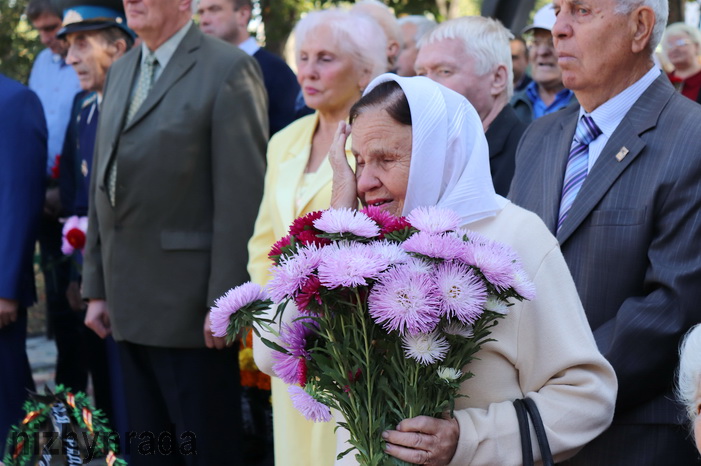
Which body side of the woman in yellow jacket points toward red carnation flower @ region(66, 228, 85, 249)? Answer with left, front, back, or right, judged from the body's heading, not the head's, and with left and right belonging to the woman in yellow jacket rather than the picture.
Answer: right

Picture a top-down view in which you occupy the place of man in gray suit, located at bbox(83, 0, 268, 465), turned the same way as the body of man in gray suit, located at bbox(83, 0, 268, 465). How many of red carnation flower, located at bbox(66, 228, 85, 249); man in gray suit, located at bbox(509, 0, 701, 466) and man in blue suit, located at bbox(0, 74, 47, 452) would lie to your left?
1

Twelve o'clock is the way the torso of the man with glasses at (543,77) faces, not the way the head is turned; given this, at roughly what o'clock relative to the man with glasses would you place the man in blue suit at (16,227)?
The man in blue suit is roughly at 2 o'clock from the man with glasses.

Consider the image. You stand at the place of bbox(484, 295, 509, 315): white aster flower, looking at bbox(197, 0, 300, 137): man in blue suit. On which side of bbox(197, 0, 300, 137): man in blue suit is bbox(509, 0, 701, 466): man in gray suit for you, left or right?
right

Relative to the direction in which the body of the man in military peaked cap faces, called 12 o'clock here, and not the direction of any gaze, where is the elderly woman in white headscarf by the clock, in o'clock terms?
The elderly woman in white headscarf is roughly at 10 o'clock from the man in military peaked cap.

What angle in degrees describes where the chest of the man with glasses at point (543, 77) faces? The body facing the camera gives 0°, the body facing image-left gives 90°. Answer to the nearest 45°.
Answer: approximately 0°

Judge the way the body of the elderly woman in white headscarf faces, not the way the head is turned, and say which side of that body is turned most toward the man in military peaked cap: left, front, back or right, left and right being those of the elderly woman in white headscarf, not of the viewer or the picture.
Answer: right

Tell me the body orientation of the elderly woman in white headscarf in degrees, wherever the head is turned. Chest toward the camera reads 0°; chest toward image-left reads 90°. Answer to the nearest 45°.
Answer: approximately 45°

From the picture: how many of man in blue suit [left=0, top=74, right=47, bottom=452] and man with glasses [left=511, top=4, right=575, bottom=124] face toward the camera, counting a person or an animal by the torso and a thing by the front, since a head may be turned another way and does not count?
1

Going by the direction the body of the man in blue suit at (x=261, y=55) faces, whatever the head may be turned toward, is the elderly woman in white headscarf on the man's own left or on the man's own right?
on the man's own left

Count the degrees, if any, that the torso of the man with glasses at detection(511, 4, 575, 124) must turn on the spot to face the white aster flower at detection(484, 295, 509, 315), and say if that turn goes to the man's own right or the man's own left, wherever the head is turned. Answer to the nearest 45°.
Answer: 0° — they already face it
